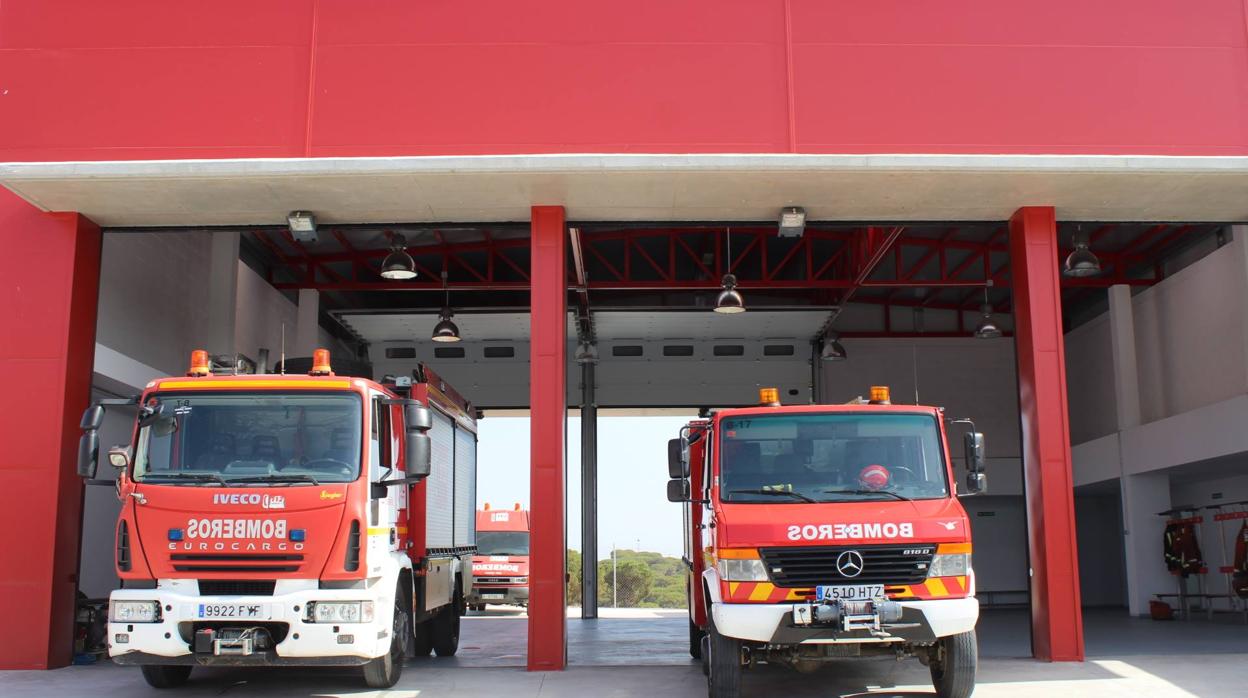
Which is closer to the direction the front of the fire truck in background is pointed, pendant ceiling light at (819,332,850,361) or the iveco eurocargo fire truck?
the iveco eurocargo fire truck

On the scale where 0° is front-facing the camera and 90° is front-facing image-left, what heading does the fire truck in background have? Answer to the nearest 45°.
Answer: approximately 0°

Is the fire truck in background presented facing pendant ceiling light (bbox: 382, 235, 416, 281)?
yes

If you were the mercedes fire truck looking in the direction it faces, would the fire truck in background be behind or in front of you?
behind

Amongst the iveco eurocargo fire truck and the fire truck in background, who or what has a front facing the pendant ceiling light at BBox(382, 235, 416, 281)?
the fire truck in background
